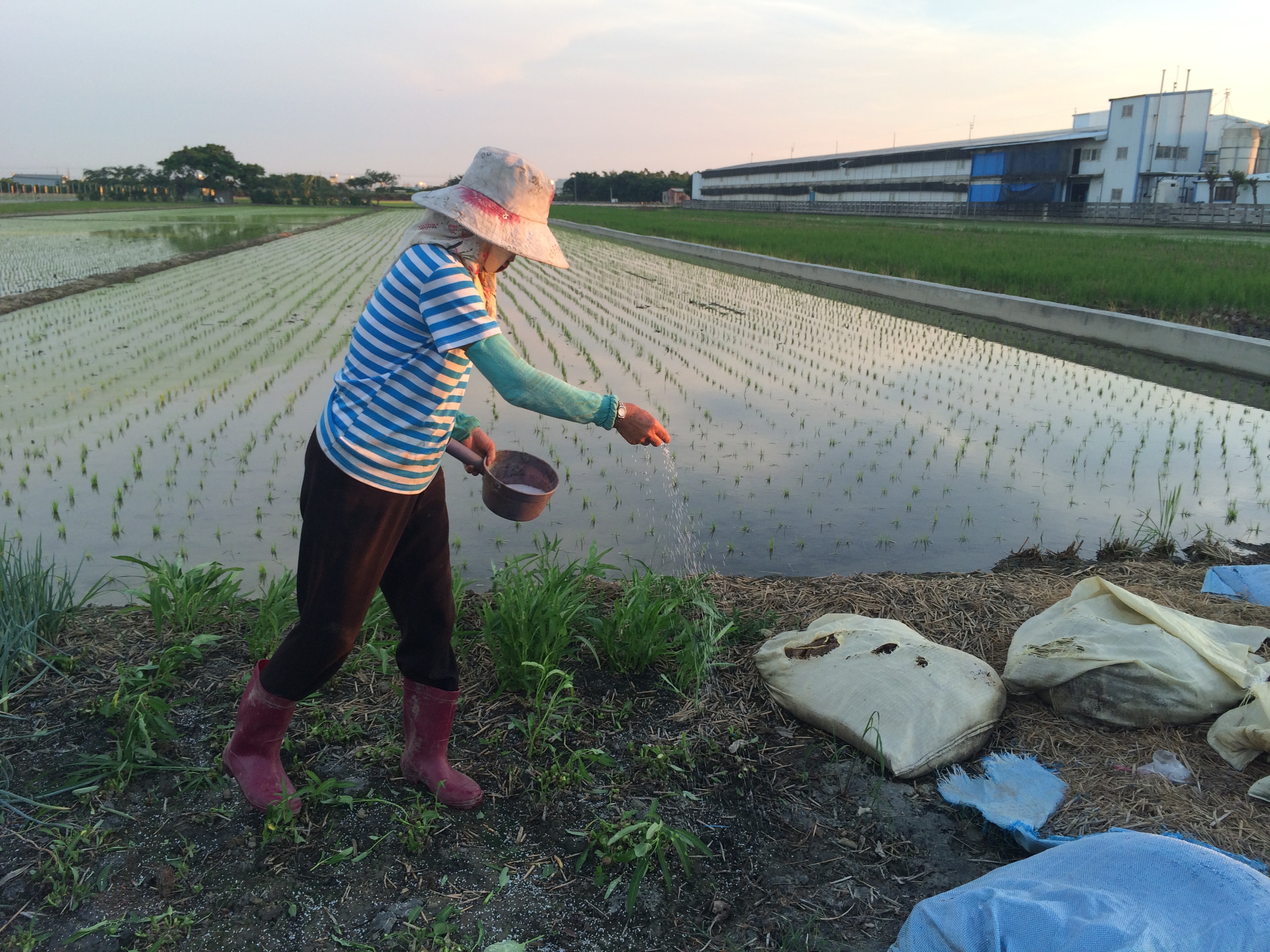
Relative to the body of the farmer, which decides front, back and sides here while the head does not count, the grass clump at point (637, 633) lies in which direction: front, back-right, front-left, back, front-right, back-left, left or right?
front-left

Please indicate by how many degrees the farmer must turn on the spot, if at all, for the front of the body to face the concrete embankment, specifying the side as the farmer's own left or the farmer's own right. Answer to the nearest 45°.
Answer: approximately 45° to the farmer's own left

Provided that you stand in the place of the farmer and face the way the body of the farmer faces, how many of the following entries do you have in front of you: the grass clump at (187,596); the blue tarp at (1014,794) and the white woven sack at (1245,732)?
2

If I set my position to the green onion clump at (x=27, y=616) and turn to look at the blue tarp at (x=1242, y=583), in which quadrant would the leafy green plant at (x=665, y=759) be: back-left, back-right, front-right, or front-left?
front-right

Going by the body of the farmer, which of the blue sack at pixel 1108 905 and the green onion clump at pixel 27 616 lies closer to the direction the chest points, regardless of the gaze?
the blue sack

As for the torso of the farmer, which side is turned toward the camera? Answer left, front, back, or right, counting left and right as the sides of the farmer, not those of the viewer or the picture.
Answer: right

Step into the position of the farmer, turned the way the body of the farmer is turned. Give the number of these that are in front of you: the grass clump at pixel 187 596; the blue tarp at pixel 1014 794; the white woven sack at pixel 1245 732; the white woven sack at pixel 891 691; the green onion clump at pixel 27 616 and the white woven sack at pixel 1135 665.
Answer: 4

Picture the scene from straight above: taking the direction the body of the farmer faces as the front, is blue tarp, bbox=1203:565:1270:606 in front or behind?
in front

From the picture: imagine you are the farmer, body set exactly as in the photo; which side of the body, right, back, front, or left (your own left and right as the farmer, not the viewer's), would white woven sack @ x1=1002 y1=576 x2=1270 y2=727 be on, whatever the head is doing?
front

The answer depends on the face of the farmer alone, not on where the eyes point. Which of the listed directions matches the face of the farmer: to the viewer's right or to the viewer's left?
to the viewer's right

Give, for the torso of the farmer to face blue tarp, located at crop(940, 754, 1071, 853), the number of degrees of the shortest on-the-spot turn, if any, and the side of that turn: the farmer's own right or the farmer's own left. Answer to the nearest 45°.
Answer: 0° — they already face it

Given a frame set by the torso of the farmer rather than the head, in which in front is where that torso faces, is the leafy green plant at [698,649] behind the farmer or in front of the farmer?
in front

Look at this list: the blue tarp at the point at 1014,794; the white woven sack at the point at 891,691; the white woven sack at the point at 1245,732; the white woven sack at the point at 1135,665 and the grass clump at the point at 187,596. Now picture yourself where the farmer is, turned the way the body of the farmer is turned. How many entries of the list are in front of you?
4

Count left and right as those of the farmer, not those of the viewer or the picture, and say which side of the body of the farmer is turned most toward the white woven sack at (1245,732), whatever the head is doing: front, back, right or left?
front

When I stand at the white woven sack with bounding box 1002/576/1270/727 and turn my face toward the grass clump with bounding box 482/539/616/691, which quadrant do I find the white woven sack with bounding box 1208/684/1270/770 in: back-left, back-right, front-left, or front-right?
back-left
